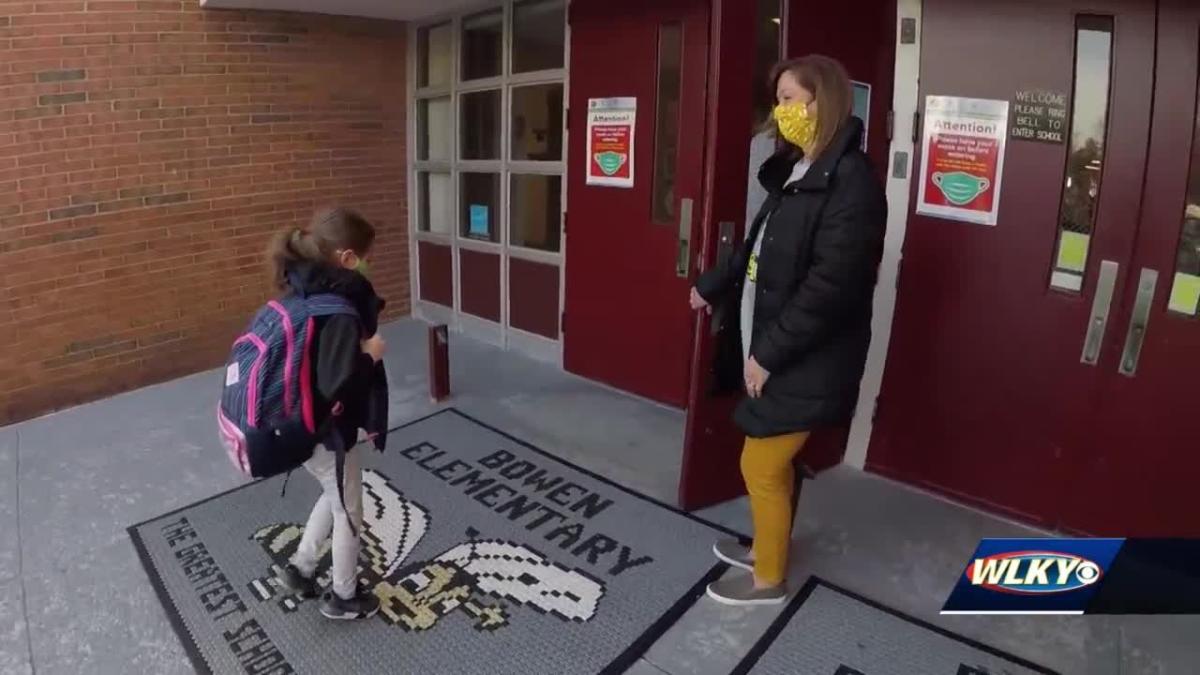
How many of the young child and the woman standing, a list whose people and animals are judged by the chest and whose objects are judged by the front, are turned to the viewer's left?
1

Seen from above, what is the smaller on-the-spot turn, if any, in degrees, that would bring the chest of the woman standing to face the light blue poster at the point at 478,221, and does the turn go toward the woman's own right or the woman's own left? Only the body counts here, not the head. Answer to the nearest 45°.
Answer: approximately 45° to the woman's own right

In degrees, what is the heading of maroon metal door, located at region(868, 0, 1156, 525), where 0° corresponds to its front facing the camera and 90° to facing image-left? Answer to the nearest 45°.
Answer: approximately 0°

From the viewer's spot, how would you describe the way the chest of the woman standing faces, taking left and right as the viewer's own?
facing to the left of the viewer

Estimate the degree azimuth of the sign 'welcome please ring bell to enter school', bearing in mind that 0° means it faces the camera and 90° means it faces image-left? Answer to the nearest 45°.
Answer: approximately 0°

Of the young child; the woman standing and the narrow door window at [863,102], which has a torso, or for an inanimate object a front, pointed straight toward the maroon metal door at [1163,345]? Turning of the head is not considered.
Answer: the young child

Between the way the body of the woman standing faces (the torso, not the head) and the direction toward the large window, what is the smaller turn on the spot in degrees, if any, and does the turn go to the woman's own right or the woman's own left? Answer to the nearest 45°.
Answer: approximately 45° to the woman's own right
